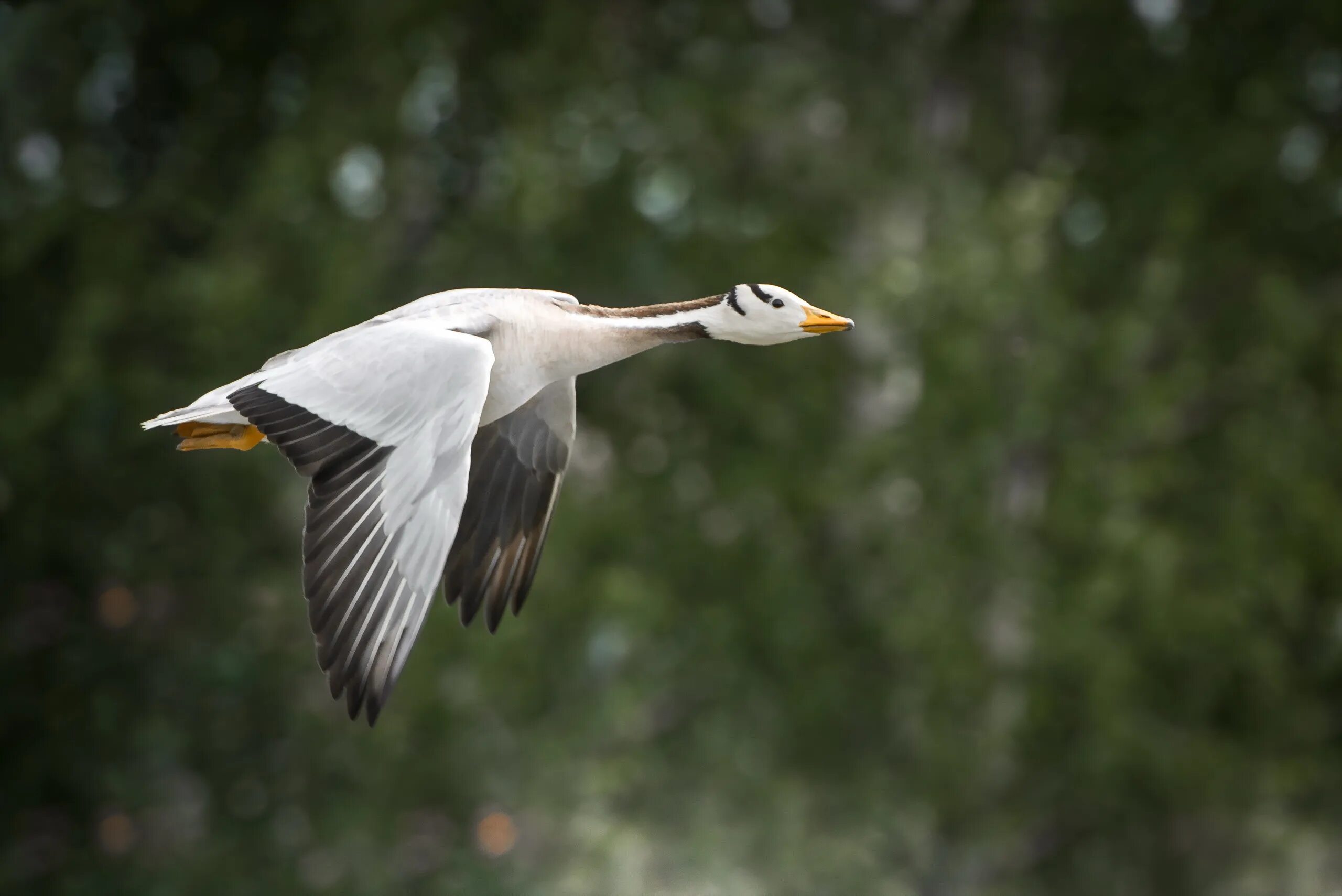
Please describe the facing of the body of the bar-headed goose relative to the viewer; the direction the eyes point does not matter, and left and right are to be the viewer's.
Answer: facing to the right of the viewer
